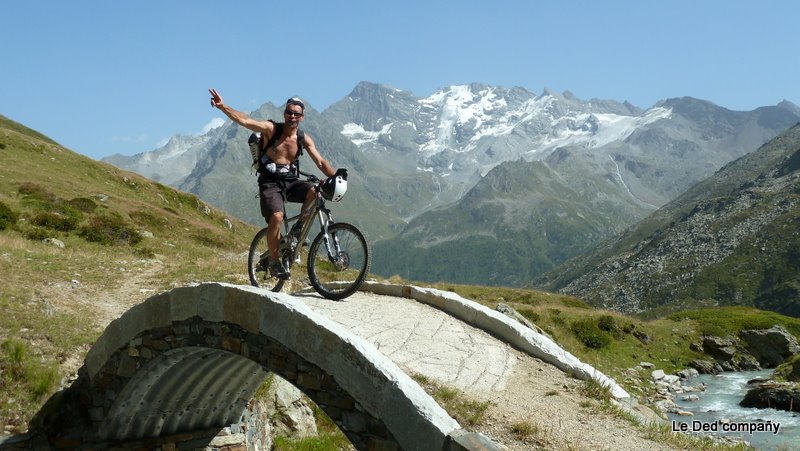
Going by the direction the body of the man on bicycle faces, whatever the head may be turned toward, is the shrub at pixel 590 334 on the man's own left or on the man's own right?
on the man's own left

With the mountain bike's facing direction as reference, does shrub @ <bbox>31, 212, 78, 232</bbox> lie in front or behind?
behind

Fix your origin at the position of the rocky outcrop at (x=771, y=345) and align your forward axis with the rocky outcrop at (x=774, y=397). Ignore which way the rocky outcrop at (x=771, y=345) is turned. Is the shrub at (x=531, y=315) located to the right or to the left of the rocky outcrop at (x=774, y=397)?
right

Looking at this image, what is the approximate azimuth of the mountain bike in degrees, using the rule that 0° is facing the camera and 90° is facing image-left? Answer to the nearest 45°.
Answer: approximately 315°

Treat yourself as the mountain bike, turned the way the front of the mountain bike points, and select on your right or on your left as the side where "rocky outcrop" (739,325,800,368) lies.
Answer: on your left

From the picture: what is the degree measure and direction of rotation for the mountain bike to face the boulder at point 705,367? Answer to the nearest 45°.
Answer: approximately 90° to its left

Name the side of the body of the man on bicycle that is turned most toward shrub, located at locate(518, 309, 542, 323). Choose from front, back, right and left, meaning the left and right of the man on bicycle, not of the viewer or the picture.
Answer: left

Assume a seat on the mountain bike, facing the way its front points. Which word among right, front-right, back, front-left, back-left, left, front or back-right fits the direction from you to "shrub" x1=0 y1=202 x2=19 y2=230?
back

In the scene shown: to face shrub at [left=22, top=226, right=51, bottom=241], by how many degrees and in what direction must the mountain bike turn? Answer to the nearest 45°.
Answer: approximately 180°
